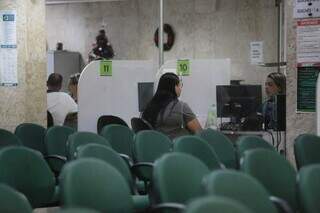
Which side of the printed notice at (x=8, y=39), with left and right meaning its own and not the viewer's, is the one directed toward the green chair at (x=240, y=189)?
front

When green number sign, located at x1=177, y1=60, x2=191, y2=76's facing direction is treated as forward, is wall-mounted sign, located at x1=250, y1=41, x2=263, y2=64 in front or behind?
behind

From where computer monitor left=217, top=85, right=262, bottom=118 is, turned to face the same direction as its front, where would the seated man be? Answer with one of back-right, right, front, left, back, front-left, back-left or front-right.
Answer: left

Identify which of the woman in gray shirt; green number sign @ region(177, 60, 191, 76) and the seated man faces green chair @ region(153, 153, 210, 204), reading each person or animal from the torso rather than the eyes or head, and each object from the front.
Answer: the green number sign

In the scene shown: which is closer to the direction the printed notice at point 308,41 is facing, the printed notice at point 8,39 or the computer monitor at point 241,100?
the printed notice

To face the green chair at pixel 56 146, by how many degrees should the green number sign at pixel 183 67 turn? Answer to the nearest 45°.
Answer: approximately 45° to its right

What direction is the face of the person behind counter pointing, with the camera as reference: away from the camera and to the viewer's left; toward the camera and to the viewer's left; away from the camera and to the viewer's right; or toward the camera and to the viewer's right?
toward the camera and to the viewer's left

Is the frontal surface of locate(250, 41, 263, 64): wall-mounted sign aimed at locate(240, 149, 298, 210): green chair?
yes

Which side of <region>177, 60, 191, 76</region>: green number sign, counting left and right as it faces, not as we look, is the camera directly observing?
front

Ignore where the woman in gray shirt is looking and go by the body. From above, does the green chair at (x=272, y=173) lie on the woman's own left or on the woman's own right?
on the woman's own right

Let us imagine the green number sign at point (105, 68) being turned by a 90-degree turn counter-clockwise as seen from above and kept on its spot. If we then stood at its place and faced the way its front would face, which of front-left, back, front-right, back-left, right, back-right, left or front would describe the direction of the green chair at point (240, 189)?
right

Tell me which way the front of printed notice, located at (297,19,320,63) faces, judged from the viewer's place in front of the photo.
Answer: facing the viewer

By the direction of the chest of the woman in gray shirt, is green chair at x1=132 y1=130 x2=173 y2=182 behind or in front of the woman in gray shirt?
behind

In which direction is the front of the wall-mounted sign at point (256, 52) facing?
toward the camera

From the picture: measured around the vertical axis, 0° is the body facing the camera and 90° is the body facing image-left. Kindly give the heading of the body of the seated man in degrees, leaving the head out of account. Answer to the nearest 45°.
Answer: approximately 180°

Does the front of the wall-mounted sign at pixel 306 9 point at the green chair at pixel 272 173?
yes
